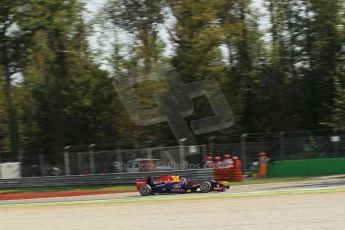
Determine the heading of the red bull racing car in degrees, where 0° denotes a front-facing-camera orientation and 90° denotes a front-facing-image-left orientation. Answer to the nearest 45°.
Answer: approximately 270°

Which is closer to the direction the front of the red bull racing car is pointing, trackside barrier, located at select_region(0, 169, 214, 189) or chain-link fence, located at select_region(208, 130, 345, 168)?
the chain-link fence

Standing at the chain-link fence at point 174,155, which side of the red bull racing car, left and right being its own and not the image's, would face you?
left

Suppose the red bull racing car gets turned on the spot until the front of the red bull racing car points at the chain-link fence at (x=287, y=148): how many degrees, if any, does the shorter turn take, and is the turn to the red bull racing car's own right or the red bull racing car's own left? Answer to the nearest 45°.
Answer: approximately 45° to the red bull racing car's own left
